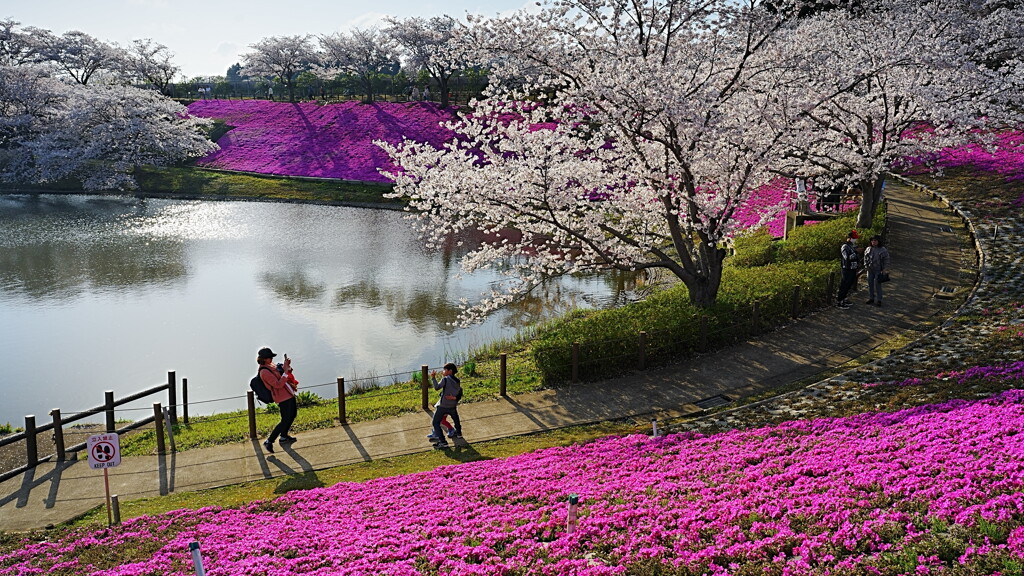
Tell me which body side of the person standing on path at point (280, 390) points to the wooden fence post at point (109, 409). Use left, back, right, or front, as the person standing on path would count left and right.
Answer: back

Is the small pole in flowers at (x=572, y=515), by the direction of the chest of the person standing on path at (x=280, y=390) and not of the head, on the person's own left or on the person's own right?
on the person's own right

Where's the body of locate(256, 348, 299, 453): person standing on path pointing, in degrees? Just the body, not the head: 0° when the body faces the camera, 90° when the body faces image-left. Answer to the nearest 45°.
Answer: approximately 270°

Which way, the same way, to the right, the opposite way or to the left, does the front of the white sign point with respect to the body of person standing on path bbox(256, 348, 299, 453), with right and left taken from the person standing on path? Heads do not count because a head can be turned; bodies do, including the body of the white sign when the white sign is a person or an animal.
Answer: to the right

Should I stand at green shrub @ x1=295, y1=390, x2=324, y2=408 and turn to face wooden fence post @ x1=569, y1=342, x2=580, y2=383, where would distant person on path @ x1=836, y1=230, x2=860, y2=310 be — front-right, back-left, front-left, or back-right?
front-left

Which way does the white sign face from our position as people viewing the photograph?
facing the viewer

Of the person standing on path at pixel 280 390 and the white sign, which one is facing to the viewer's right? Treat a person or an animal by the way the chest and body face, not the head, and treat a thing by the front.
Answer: the person standing on path

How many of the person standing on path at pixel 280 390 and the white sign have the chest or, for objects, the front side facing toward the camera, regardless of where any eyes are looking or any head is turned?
1

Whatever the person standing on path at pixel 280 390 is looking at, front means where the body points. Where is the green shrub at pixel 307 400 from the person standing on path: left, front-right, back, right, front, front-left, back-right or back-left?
left

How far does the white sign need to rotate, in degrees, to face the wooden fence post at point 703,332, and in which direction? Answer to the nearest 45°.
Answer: approximately 90° to its left

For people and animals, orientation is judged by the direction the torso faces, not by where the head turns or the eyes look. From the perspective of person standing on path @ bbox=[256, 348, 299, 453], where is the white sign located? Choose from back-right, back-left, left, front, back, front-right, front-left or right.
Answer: back-right

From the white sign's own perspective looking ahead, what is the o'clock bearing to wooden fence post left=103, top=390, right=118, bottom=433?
The wooden fence post is roughly at 6 o'clock from the white sign.
